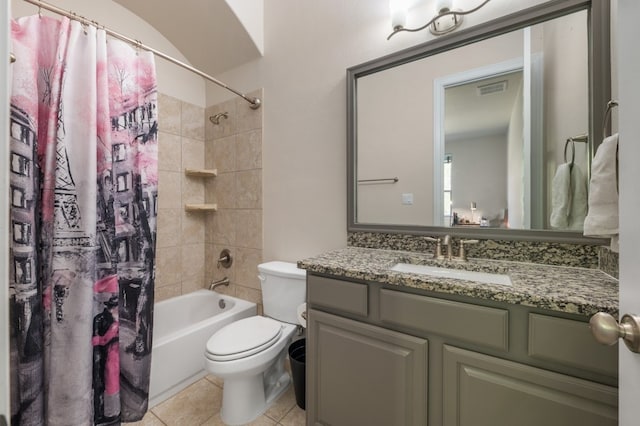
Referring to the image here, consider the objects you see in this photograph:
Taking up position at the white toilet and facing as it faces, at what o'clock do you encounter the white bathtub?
The white bathtub is roughly at 3 o'clock from the white toilet.

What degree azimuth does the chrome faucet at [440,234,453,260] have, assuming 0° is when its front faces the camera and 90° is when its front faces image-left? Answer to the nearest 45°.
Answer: approximately 45°

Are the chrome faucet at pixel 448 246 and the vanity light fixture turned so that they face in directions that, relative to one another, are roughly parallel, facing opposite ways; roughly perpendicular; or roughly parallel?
roughly parallel

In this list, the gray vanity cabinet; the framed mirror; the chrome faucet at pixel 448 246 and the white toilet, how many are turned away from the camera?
0

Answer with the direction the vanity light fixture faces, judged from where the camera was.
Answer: facing the viewer and to the left of the viewer

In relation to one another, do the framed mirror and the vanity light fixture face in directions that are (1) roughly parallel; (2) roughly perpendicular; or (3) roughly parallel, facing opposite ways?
roughly parallel

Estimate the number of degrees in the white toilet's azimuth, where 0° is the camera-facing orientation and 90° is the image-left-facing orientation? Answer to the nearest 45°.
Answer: approximately 45°

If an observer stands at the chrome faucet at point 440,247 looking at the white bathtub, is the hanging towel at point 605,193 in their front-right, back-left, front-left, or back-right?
back-left

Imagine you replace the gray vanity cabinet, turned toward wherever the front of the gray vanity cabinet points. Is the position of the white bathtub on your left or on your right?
on your right

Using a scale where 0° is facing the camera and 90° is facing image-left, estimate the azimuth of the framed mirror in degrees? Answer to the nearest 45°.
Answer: approximately 45°

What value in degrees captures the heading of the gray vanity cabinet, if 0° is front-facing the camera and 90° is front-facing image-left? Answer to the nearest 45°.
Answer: approximately 45°

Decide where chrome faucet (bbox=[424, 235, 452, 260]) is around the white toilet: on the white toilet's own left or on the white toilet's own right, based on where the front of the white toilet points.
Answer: on the white toilet's own left

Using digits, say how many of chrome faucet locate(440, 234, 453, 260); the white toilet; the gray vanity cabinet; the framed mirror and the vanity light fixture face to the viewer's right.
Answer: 0
